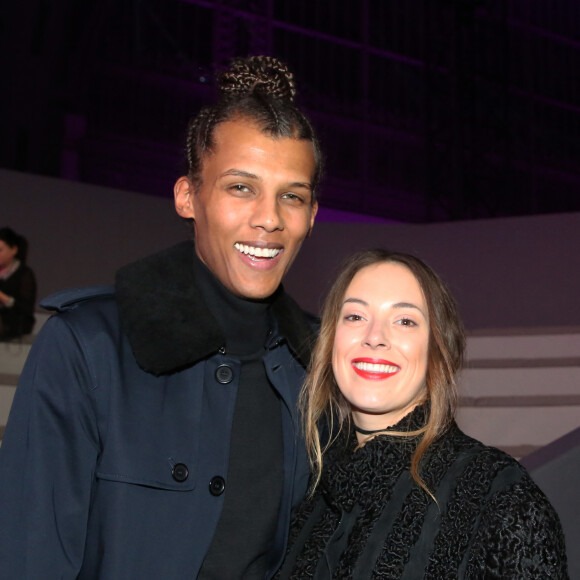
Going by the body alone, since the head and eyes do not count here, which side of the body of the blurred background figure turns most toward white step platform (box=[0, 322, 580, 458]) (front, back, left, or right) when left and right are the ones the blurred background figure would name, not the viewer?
left

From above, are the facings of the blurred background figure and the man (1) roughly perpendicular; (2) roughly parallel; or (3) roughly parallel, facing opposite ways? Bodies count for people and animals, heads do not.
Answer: roughly perpendicular

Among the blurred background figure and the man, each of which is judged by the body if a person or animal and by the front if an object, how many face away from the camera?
0

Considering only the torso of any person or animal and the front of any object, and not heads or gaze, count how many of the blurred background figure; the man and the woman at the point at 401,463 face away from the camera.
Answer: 0

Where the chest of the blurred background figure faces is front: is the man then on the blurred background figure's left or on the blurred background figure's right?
on the blurred background figure's left

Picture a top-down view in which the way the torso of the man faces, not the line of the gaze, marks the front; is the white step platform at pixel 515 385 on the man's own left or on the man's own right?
on the man's own left

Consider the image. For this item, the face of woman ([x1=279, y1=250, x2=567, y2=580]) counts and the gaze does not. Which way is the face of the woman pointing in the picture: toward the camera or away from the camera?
toward the camera
